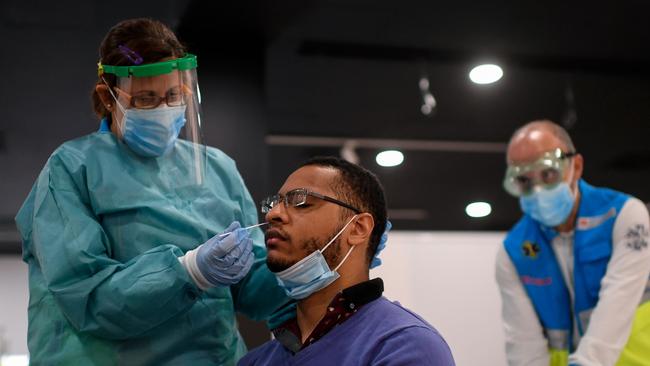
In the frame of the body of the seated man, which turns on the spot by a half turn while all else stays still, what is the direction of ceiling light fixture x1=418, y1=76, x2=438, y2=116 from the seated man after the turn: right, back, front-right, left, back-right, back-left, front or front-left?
front-left

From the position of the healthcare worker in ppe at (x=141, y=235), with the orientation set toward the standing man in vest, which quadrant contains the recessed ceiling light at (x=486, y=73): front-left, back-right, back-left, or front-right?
front-left

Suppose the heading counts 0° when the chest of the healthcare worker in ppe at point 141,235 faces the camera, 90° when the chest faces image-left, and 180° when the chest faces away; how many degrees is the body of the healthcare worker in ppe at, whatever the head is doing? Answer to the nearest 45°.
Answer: approximately 315°

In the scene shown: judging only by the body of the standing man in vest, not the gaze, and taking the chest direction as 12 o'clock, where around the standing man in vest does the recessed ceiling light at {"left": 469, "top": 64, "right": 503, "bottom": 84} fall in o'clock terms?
The recessed ceiling light is roughly at 4 o'clock from the standing man in vest.

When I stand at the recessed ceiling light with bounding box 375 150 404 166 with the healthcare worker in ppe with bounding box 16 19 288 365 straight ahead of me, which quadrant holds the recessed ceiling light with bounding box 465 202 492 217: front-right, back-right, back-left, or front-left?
back-left

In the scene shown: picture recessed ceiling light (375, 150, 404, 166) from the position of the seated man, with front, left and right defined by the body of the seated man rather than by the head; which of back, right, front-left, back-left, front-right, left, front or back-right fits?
back-right

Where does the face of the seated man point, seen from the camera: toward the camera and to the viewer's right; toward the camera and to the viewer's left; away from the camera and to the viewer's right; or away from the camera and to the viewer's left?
toward the camera and to the viewer's left

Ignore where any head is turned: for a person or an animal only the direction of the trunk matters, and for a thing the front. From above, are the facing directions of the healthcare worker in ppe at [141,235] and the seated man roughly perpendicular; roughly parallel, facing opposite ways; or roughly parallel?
roughly perpendicular

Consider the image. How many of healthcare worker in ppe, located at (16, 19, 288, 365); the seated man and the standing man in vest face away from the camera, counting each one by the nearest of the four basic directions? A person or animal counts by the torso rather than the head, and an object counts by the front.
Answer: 0

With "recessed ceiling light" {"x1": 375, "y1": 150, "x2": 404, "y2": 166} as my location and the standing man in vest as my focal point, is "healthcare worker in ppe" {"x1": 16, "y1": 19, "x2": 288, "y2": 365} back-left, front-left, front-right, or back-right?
front-right

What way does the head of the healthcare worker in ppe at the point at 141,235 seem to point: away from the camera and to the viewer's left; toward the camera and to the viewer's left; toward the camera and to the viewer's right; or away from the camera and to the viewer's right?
toward the camera and to the viewer's right

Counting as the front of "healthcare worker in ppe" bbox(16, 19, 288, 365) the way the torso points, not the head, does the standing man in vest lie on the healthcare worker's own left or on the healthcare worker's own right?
on the healthcare worker's own left

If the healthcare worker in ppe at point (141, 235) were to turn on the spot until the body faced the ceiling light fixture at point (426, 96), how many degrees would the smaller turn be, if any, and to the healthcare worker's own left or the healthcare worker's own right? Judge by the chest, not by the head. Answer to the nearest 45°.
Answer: approximately 90° to the healthcare worker's own left

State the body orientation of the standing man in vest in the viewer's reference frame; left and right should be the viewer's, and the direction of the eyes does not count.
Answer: facing the viewer and to the left of the viewer

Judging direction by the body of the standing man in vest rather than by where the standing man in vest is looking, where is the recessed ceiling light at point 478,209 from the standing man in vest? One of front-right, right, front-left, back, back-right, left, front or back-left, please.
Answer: back-right

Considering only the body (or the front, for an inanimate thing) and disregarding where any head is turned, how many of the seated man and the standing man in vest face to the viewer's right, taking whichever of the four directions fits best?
0
